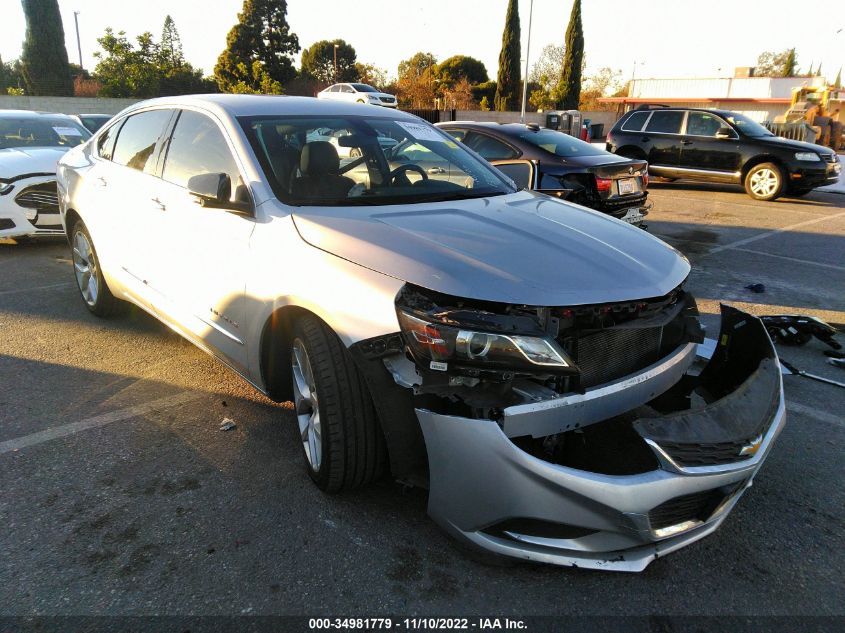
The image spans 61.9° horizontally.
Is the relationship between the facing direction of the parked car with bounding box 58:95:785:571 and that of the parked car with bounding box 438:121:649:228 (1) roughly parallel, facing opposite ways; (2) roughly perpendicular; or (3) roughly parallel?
roughly parallel, facing opposite ways

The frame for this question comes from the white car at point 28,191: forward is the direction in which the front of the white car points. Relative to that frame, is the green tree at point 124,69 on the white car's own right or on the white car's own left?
on the white car's own left

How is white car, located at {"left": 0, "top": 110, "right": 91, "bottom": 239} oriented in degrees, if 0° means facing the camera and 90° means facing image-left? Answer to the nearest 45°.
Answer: approximately 315°

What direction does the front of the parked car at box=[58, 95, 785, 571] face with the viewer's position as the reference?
facing the viewer and to the right of the viewer

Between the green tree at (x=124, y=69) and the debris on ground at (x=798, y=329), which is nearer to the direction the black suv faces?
the debris on ground

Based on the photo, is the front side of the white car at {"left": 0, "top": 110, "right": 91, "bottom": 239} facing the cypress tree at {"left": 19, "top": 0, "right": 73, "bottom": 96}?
no

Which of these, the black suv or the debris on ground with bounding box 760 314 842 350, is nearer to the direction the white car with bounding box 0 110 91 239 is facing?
the debris on ground

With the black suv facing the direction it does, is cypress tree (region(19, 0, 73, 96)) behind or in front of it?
behind

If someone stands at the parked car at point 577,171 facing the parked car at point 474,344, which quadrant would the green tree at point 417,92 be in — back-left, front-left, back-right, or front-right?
back-right

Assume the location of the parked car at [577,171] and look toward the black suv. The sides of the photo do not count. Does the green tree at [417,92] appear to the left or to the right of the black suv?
left

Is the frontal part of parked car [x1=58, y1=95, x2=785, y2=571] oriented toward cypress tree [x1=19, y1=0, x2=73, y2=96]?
no

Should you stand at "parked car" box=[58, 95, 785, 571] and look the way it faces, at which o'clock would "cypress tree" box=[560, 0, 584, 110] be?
The cypress tree is roughly at 8 o'clock from the parked car.

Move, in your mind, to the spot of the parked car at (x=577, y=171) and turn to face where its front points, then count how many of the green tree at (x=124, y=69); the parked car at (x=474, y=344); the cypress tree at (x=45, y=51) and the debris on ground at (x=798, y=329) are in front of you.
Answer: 2

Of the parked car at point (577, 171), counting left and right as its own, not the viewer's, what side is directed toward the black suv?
right

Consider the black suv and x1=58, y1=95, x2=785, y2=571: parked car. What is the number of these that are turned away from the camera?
0

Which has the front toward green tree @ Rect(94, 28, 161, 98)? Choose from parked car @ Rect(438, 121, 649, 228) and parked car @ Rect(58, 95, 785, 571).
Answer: parked car @ Rect(438, 121, 649, 228)

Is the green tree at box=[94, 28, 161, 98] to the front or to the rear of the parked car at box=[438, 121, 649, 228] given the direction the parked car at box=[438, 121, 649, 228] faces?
to the front

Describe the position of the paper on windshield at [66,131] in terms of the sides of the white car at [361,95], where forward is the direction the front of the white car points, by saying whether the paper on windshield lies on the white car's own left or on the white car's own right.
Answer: on the white car's own right
